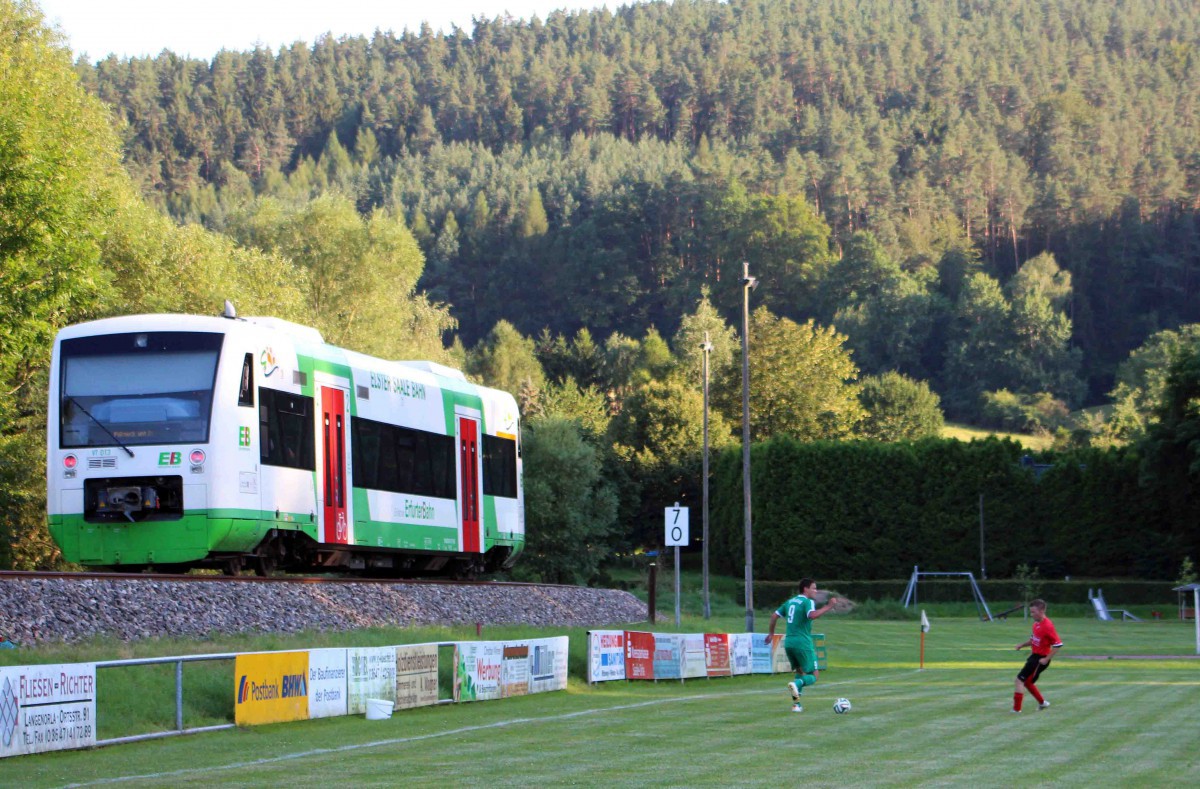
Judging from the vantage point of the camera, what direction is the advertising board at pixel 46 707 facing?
facing the viewer and to the right of the viewer

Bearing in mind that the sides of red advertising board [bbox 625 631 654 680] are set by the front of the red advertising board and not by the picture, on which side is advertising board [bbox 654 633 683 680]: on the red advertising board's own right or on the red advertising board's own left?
on the red advertising board's own left

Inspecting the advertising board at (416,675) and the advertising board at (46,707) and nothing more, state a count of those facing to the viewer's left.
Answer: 0

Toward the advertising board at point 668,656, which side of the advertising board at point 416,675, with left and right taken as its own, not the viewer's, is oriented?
left

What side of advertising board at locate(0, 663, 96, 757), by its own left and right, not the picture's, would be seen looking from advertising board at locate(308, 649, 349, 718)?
left

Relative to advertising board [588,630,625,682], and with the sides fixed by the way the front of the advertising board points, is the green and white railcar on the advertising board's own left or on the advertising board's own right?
on the advertising board's own right

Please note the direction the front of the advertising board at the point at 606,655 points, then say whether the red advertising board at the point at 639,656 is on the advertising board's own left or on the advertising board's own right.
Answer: on the advertising board's own left

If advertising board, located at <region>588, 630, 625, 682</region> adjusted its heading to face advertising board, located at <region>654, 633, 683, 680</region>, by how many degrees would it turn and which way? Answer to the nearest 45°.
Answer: approximately 90° to its left

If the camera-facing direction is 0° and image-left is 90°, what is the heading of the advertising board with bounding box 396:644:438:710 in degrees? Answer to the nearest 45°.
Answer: approximately 315°

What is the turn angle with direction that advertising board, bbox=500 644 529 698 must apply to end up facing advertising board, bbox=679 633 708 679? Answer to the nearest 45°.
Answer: approximately 90° to its left

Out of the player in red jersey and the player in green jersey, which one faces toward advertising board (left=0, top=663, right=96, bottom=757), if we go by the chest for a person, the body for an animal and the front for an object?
the player in red jersey

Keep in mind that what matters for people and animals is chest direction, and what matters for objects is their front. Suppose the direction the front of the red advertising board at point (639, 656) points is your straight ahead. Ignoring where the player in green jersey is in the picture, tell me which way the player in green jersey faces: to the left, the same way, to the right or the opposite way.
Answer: to the left

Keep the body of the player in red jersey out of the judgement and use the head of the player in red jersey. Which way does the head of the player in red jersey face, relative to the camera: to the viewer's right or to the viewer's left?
to the viewer's left

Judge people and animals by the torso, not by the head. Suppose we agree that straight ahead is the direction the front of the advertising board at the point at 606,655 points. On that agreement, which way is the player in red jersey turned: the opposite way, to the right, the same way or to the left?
to the right

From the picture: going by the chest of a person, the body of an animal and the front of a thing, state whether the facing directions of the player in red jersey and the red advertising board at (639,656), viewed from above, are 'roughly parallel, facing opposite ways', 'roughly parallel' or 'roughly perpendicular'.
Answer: roughly perpendicular

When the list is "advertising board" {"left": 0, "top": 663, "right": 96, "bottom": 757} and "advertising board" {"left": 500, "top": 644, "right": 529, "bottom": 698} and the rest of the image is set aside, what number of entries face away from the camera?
0

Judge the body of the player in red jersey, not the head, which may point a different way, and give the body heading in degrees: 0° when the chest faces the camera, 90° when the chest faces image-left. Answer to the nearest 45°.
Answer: approximately 45°
